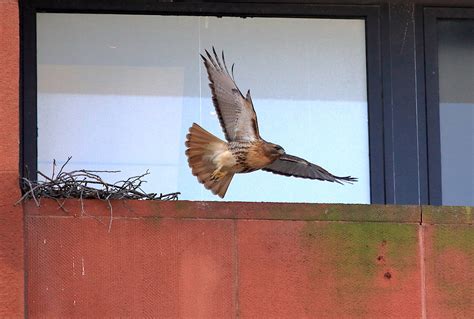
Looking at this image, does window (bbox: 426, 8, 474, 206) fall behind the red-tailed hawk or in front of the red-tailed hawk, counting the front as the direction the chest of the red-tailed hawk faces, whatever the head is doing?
in front

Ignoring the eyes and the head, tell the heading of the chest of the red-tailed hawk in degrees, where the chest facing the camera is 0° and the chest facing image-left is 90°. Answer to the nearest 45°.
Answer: approximately 270°

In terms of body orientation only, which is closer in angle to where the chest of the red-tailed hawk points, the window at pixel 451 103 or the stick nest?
the window

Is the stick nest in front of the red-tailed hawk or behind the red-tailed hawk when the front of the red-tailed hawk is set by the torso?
behind
